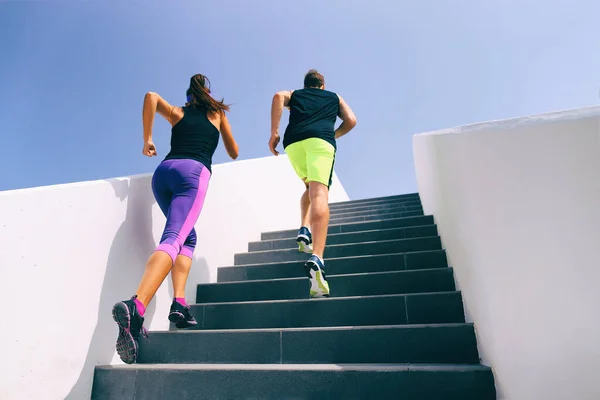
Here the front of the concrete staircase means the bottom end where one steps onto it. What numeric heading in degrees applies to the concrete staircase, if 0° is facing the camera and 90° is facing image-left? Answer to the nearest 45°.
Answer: approximately 0°
